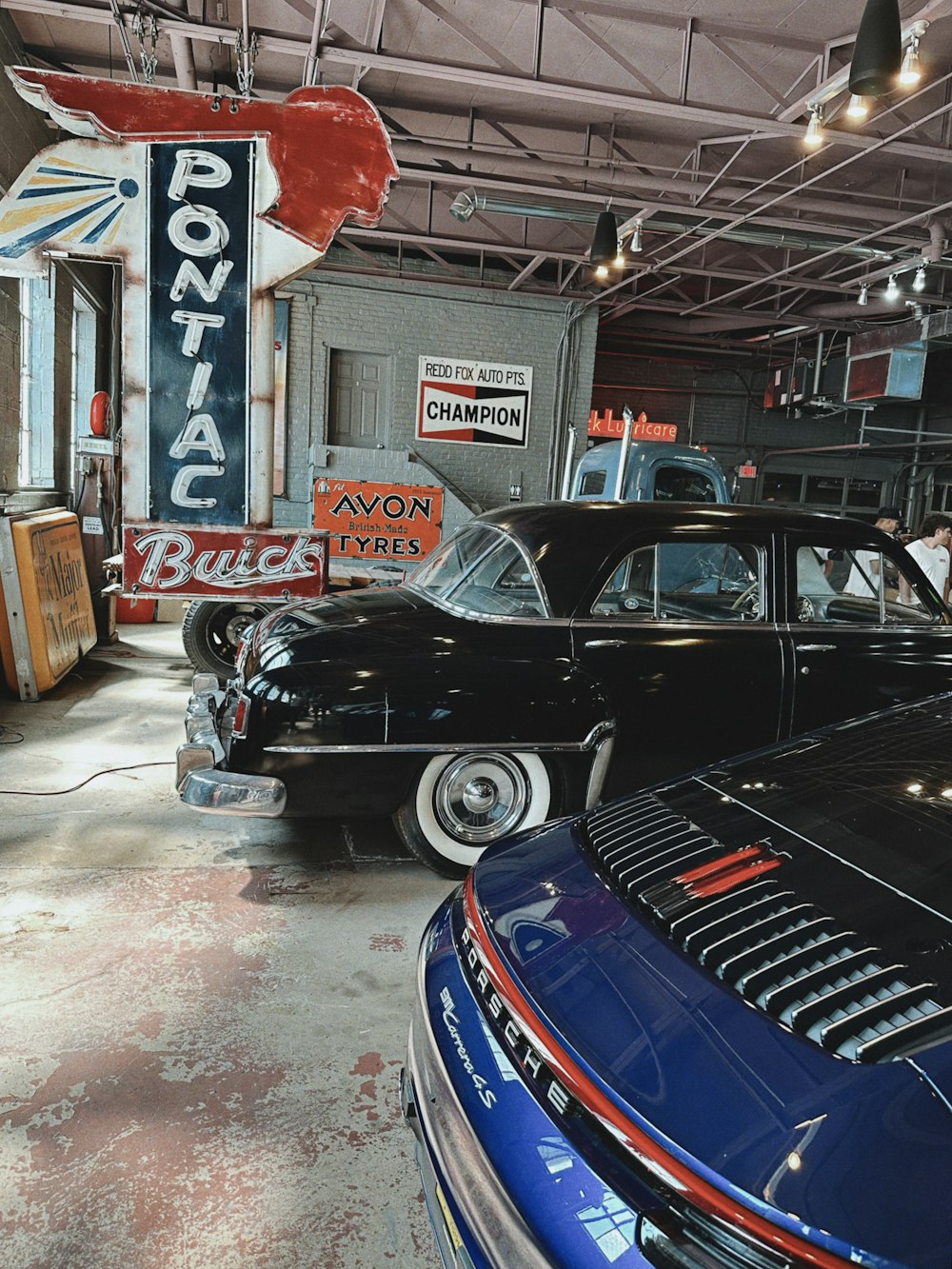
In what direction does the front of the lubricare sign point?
toward the camera

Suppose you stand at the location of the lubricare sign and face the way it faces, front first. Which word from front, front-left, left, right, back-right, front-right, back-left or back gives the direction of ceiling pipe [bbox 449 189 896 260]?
front

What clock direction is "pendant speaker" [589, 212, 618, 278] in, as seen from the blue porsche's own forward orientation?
The pendant speaker is roughly at 10 o'clock from the blue porsche.

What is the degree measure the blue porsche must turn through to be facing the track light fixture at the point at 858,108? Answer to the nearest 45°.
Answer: approximately 45° to its left

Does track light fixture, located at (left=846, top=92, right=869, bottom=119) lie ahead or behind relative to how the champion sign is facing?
ahead

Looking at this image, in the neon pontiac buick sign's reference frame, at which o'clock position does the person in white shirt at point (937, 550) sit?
The person in white shirt is roughly at 9 o'clock from the neon pontiac buick sign.

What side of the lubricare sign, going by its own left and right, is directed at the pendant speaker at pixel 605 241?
front

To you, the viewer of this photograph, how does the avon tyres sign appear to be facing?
facing the viewer

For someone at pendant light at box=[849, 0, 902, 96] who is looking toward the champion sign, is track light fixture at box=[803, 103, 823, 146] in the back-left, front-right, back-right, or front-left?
front-right

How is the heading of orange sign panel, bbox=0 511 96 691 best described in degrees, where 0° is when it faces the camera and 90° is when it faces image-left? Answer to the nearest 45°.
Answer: approximately 315°

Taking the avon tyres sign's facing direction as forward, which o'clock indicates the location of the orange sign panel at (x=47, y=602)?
The orange sign panel is roughly at 1 o'clock from the avon tyres sign.

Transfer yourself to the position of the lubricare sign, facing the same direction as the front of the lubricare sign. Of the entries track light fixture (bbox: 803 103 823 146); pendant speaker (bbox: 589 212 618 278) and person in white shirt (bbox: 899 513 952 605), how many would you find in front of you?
3

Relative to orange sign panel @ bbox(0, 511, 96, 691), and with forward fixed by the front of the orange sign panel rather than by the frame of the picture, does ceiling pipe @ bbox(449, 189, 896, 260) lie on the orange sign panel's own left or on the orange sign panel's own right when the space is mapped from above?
on the orange sign panel's own left

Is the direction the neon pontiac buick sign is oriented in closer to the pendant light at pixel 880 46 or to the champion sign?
the pendant light

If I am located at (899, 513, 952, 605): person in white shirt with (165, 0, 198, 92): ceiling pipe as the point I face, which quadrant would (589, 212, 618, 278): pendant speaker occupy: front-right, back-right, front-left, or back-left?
front-right

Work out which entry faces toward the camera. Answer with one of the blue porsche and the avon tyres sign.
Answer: the avon tyres sign

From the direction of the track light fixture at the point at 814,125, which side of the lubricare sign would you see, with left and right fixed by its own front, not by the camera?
front

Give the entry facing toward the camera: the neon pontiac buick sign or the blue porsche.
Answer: the neon pontiac buick sign

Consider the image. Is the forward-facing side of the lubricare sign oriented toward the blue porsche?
yes

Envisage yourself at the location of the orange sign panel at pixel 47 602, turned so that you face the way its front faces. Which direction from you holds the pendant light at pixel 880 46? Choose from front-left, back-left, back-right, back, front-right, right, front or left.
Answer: front

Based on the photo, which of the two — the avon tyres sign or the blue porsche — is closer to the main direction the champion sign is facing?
the blue porsche
